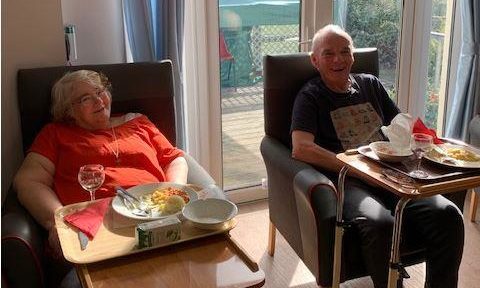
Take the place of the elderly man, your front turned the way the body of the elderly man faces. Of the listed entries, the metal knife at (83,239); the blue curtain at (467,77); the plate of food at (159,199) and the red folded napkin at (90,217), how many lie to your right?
3

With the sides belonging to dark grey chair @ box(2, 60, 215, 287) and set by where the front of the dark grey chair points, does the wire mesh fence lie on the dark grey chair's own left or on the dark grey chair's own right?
on the dark grey chair's own left

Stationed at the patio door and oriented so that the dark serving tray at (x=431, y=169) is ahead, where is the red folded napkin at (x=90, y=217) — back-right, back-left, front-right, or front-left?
front-right

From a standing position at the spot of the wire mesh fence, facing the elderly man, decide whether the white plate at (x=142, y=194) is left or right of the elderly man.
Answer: right

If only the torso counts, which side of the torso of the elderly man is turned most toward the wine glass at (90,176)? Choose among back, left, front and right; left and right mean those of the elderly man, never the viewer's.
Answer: right

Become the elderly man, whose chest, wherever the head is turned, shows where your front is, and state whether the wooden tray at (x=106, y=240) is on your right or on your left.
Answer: on your right

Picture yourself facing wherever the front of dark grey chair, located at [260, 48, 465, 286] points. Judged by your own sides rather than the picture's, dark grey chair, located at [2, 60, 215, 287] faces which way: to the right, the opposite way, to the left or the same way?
the same way

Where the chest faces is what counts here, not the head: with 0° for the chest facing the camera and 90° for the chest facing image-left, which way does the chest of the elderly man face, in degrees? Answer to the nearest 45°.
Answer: approximately 315°

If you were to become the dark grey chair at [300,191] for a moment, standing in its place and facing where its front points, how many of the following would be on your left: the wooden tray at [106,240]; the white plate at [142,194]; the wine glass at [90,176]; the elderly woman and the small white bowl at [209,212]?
0

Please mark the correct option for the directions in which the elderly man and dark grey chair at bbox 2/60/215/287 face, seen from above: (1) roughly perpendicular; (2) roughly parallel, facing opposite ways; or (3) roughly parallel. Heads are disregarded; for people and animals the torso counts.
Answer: roughly parallel

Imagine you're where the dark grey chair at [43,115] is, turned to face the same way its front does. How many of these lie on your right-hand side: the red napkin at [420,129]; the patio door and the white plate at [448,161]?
0

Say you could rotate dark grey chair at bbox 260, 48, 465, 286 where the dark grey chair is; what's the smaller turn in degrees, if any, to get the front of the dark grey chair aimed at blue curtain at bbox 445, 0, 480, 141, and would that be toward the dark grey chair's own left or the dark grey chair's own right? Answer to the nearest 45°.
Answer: approximately 90° to the dark grey chair's own left

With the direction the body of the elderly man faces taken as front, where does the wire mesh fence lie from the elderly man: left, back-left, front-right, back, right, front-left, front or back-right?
back

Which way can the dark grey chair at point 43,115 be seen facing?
toward the camera

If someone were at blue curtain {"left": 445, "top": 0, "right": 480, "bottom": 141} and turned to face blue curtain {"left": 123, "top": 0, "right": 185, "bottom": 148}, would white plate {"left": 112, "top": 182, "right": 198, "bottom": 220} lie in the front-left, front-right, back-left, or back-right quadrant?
front-left

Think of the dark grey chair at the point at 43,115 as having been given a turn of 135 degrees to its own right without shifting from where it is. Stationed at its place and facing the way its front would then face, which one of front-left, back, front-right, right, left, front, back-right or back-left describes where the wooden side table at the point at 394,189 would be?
back

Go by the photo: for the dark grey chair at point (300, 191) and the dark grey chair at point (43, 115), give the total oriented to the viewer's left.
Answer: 0

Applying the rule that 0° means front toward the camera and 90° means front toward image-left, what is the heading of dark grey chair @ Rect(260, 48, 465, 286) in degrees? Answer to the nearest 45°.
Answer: approximately 315°
